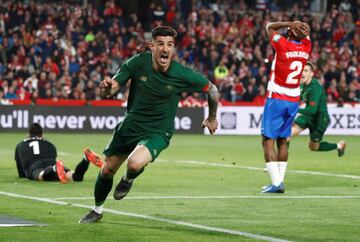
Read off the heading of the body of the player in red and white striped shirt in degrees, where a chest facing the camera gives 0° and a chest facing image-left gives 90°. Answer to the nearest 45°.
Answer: approximately 135°
